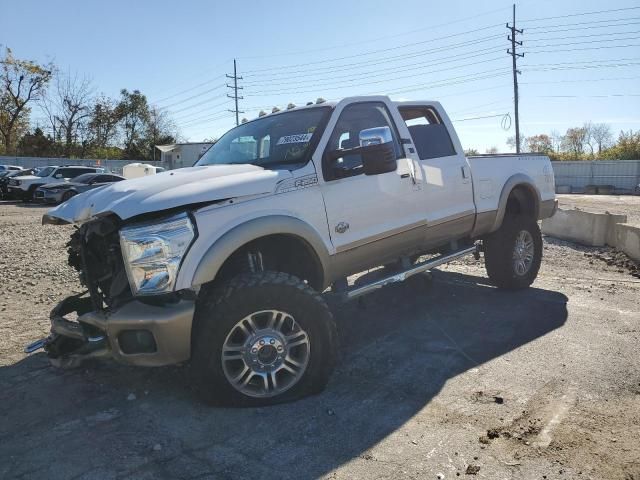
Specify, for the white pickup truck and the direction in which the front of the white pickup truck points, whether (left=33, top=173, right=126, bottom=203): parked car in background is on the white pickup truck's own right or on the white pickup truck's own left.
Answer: on the white pickup truck's own right

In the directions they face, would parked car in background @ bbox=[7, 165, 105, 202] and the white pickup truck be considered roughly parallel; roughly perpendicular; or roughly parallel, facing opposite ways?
roughly parallel

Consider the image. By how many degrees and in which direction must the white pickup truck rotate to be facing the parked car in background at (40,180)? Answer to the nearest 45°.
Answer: approximately 90° to its right

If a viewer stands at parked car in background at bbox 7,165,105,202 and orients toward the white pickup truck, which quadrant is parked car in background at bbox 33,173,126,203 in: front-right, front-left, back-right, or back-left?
front-left

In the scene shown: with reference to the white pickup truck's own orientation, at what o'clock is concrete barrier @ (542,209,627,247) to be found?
The concrete barrier is roughly at 6 o'clock from the white pickup truck.

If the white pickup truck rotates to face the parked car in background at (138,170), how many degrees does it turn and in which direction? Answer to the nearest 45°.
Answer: approximately 90° to its right

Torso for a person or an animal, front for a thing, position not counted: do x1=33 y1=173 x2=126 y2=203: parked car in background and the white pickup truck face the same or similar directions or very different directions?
same or similar directions

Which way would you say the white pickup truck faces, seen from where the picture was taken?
facing the viewer and to the left of the viewer

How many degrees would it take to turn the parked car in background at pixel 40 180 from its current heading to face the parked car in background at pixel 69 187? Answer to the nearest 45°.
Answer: approximately 90° to its left

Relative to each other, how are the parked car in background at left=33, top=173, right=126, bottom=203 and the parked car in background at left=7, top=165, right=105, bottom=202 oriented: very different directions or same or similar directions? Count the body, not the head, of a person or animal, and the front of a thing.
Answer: same or similar directions

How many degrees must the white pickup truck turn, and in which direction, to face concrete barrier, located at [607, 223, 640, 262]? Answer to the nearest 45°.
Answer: approximately 180°

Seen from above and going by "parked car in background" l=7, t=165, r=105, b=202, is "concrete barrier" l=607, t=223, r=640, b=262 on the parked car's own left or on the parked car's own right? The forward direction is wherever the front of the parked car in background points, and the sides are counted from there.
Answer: on the parked car's own left
